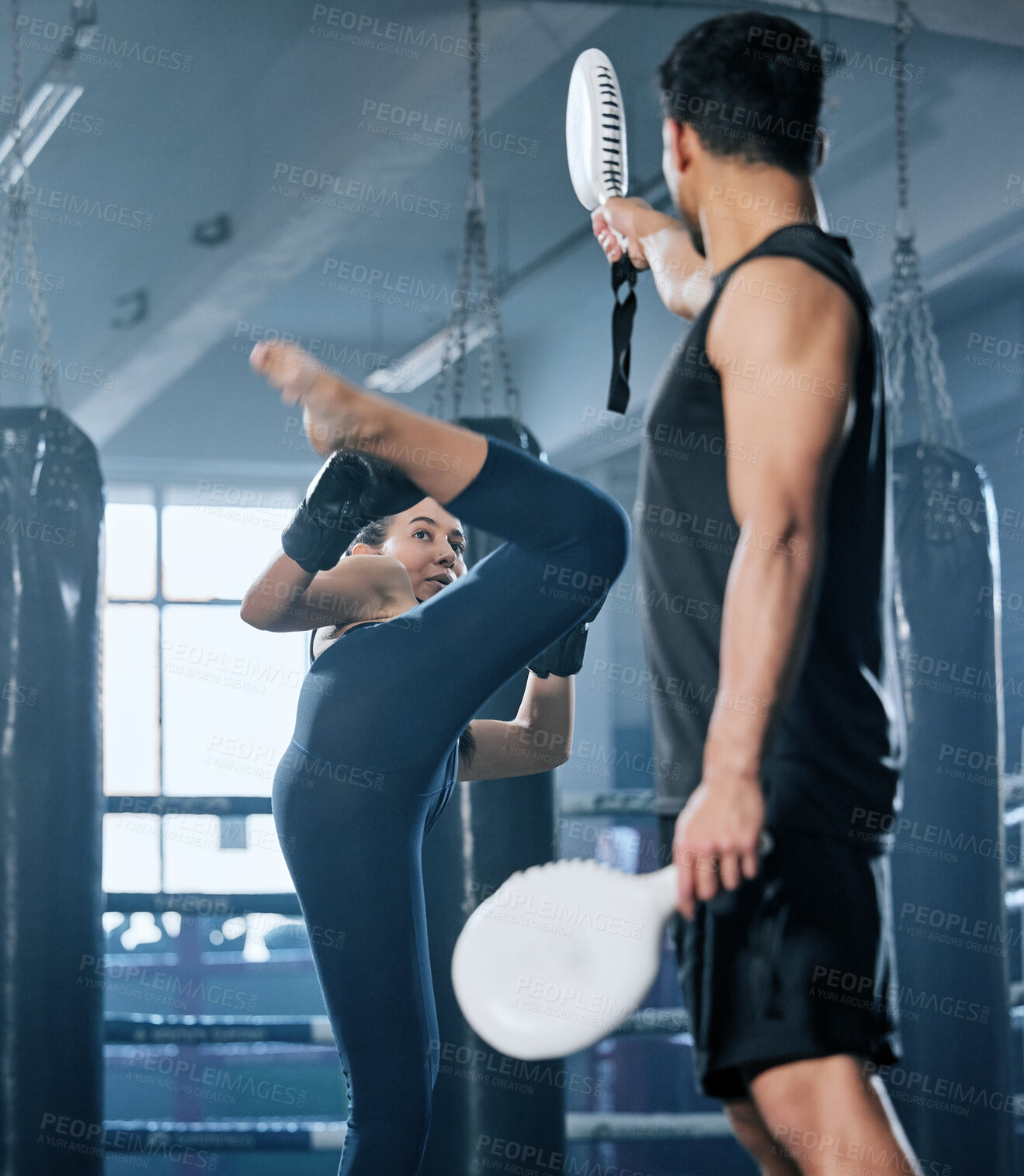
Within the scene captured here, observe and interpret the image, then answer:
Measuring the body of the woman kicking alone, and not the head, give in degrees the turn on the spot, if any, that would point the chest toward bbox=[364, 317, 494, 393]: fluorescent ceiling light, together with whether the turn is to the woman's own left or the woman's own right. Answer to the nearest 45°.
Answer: approximately 135° to the woman's own left

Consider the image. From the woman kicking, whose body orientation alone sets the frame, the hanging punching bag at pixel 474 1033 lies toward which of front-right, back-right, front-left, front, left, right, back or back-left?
back-left

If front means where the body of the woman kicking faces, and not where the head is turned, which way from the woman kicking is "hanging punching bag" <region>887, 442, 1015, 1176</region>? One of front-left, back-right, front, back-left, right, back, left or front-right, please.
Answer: left

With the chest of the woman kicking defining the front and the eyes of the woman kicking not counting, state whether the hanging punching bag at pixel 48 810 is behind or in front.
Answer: behind

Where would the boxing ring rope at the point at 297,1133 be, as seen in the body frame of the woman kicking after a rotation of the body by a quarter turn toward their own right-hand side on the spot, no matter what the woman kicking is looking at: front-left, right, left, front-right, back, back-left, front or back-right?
back-right

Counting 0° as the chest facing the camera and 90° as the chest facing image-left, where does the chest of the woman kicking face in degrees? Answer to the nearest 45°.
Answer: approximately 315°
